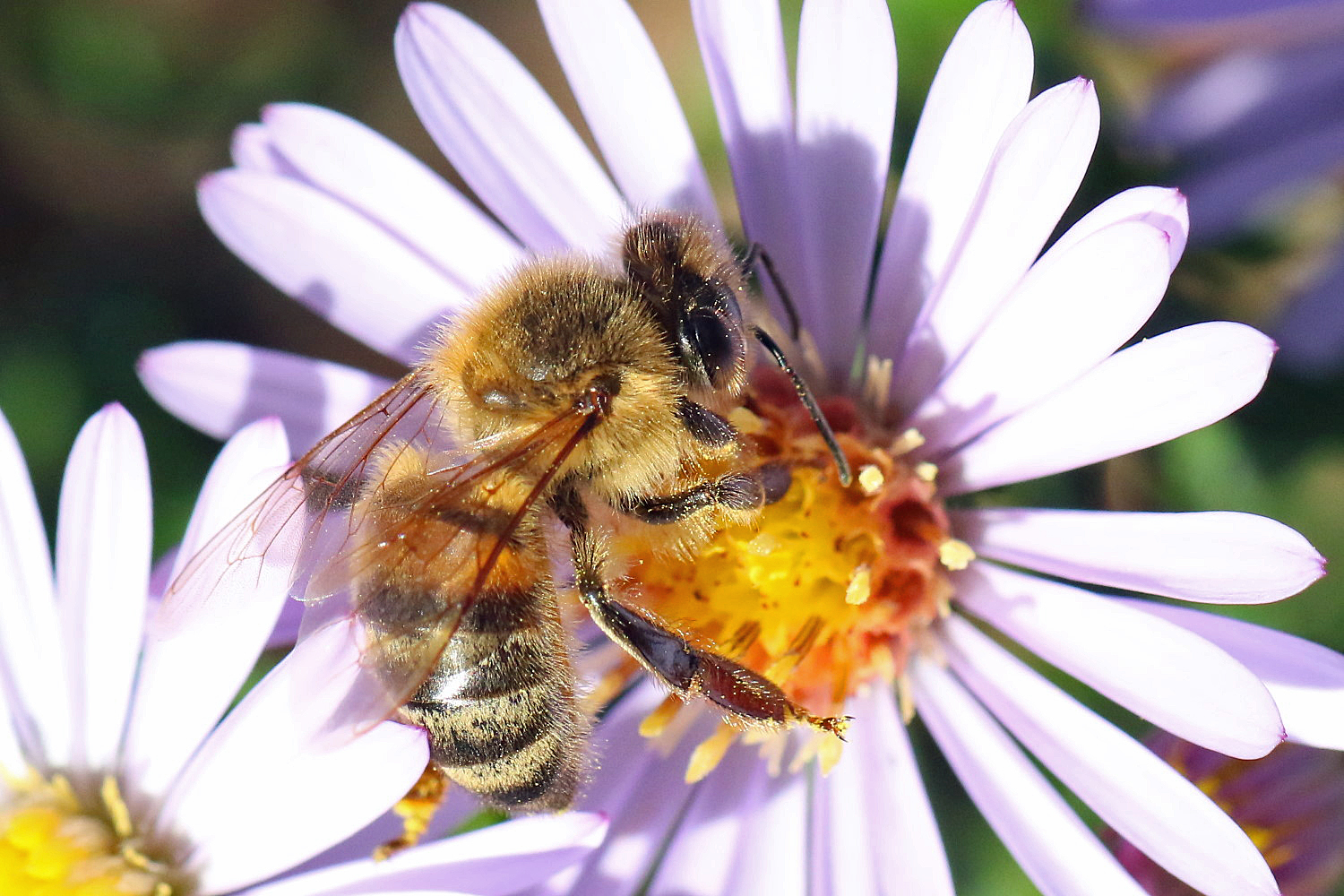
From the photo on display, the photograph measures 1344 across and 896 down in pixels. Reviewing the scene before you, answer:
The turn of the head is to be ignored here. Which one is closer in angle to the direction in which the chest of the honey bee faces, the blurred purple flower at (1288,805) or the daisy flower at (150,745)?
the blurred purple flower

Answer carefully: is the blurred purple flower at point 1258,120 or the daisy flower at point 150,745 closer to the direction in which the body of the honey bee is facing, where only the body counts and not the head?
the blurred purple flower

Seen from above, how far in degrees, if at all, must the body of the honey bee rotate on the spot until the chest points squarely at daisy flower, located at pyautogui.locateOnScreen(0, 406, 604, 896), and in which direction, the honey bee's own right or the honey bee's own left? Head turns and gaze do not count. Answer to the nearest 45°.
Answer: approximately 135° to the honey bee's own left

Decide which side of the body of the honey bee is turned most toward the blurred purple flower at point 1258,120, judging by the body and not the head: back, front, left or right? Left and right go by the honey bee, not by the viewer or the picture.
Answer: front

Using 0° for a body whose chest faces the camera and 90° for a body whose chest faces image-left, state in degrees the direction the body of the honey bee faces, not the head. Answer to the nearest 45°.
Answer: approximately 270°
